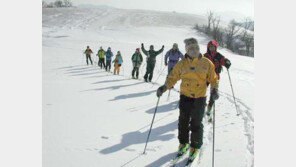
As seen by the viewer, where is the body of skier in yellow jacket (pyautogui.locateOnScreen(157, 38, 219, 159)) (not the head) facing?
toward the camera
